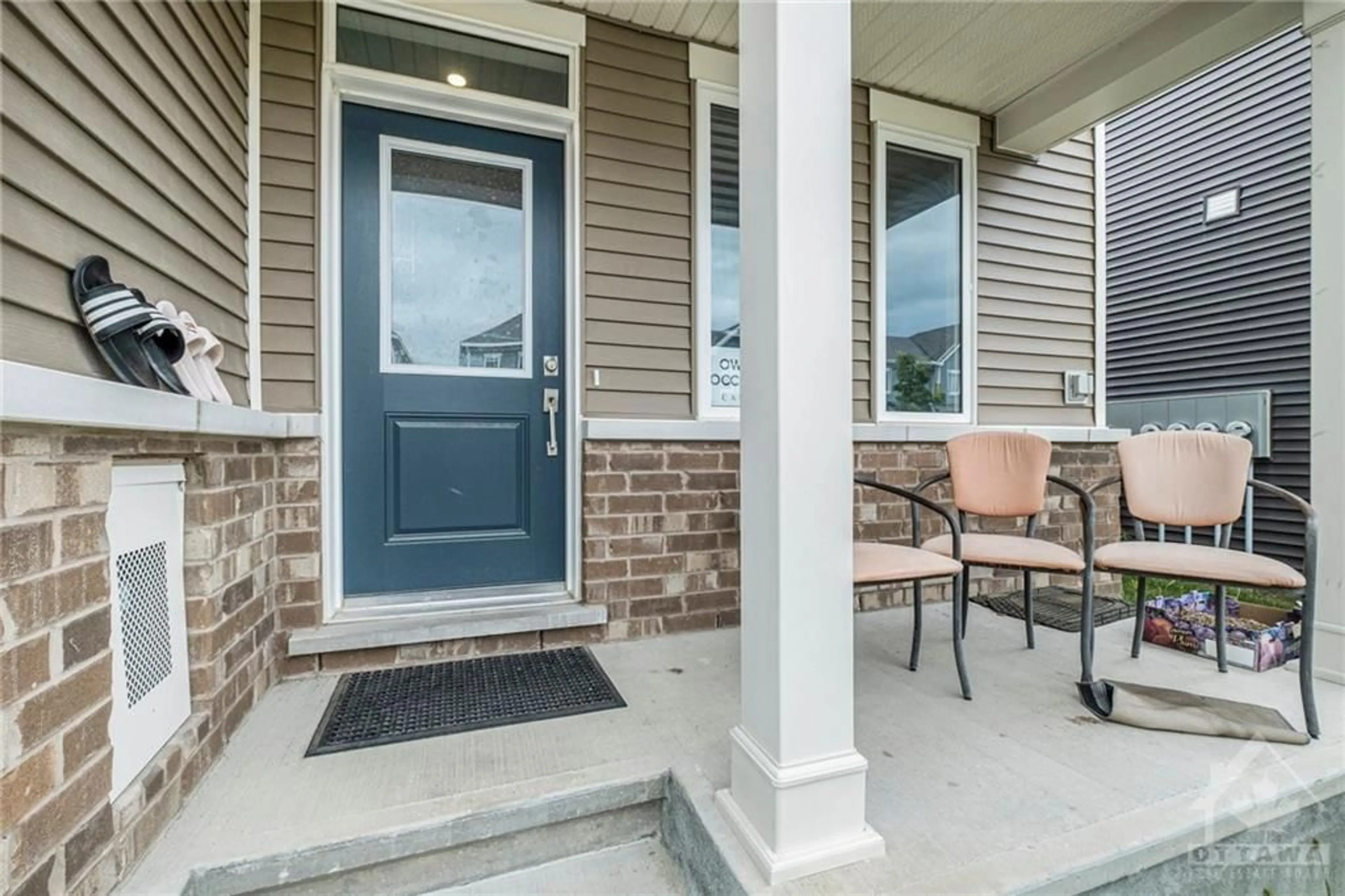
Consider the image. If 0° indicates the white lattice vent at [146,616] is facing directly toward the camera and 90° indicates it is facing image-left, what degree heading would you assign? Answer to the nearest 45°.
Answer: approximately 315°

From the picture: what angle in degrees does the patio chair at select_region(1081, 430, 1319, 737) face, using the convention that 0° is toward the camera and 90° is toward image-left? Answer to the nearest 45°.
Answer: approximately 0°

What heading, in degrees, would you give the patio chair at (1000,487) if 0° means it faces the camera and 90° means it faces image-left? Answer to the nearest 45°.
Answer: approximately 0°

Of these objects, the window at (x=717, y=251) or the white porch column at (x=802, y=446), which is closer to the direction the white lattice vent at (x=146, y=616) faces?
the white porch column

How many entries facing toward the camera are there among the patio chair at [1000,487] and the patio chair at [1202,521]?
2

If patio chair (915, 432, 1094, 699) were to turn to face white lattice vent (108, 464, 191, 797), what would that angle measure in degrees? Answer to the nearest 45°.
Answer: approximately 45° to its right
